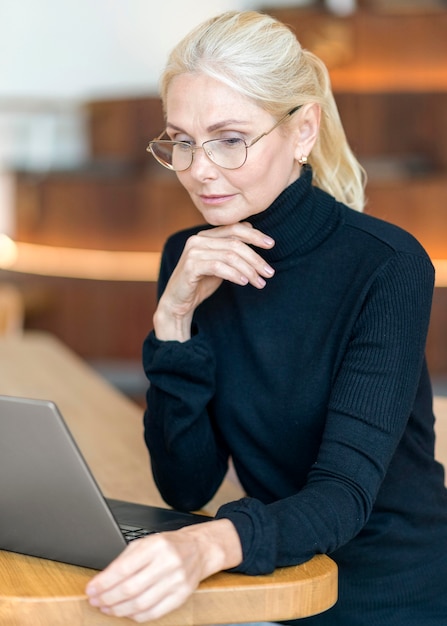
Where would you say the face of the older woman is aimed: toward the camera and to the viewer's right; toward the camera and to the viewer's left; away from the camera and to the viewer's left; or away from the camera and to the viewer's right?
toward the camera and to the viewer's left

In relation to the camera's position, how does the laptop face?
facing away from the viewer and to the right of the viewer

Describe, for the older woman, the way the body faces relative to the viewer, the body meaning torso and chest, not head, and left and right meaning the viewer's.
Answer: facing the viewer and to the left of the viewer

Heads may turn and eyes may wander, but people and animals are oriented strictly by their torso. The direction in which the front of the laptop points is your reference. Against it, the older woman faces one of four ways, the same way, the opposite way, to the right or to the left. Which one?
the opposite way
